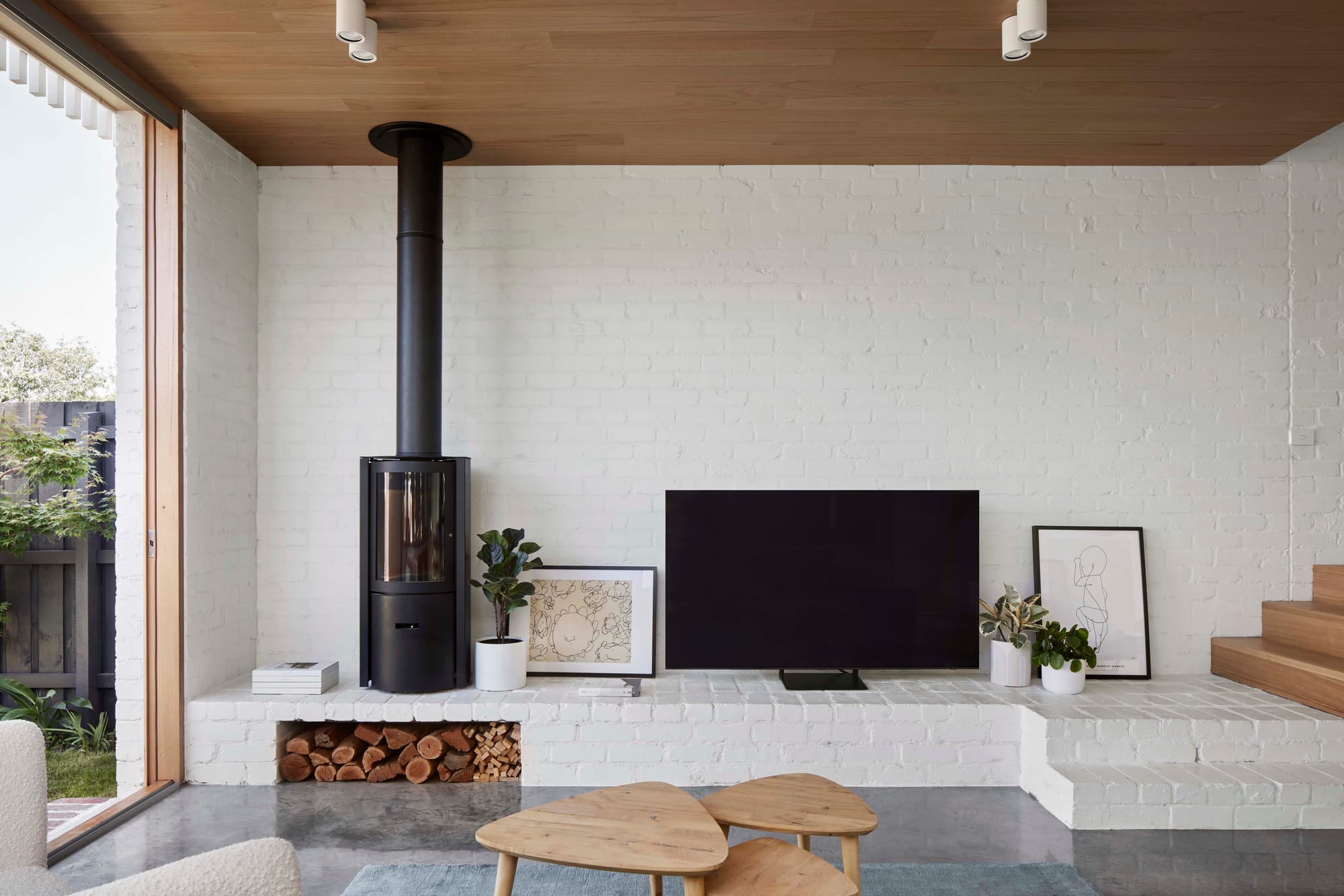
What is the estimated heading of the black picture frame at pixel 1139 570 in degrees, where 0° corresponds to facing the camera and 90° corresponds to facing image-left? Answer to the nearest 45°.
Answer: approximately 0°

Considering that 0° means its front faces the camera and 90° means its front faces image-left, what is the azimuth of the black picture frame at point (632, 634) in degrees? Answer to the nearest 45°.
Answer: approximately 0°

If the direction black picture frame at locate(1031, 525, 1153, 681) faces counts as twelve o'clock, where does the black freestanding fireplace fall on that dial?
The black freestanding fireplace is roughly at 2 o'clock from the black picture frame.

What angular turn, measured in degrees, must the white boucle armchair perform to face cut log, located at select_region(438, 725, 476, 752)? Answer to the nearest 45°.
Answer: approximately 45° to its left

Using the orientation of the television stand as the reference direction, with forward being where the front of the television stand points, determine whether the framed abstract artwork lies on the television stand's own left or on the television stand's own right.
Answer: on the television stand's own right

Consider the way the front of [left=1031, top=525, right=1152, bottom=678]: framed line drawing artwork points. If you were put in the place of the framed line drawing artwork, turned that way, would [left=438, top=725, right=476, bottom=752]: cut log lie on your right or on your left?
on your right

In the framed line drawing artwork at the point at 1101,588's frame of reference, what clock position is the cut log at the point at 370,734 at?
The cut log is roughly at 2 o'clock from the framed line drawing artwork.

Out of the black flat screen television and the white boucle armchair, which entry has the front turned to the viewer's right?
the white boucle armchair

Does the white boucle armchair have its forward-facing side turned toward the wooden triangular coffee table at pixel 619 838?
yes

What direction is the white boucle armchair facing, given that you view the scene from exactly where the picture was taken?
facing to the right of the viewer
